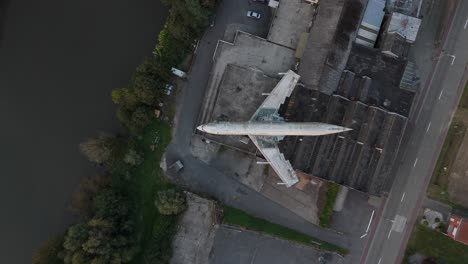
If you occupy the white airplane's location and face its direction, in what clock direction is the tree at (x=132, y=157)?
The tree is roughly at 12 o'clock from the white airplane.

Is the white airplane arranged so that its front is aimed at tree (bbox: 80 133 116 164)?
yes

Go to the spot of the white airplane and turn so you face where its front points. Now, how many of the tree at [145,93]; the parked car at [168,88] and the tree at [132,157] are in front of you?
3

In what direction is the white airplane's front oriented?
to the viewer's left

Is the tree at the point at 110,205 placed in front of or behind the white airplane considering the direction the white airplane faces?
in front

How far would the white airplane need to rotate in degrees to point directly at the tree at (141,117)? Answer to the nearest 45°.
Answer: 0° — it already faces it

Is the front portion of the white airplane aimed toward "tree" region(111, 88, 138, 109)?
yes

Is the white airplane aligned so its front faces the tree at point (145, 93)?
yes
